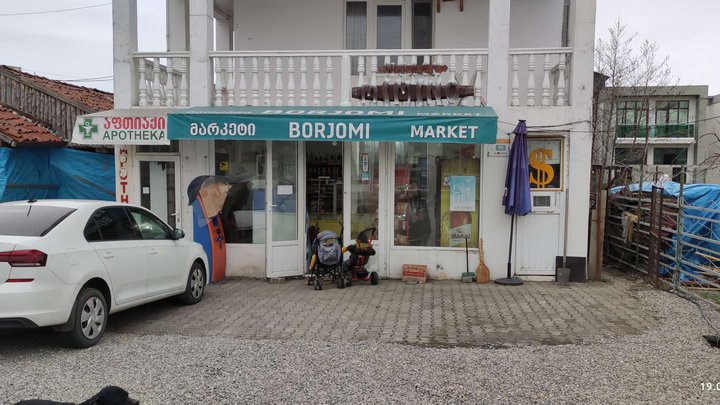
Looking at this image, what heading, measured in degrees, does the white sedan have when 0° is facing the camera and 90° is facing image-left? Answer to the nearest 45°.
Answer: approximately 225°

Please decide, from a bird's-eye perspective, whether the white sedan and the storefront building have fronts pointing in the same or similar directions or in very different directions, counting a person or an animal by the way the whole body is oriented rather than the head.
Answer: very different directions

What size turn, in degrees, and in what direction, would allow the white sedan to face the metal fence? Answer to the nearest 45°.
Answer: approximately 45° to its right

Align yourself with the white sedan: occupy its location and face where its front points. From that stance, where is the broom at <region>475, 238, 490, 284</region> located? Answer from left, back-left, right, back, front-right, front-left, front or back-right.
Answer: front-right

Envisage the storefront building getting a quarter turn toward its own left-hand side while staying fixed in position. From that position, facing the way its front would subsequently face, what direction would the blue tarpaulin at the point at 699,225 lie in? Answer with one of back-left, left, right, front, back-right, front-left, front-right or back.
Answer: front

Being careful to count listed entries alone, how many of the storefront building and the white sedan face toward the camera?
1
